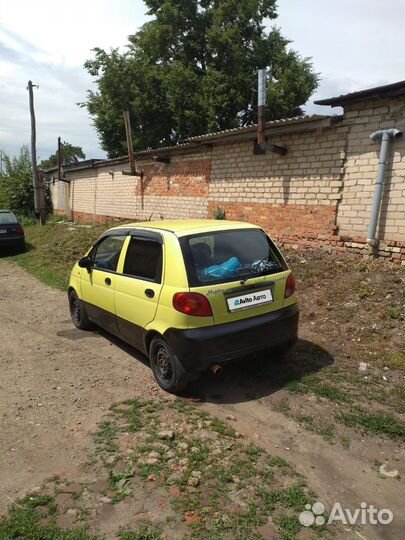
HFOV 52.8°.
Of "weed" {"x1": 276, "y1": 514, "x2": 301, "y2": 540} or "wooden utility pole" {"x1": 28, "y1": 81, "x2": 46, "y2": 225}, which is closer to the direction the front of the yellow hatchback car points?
the wooden utility pole

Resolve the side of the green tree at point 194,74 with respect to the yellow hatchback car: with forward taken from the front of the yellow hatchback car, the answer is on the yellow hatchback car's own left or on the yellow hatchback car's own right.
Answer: on the yellow hatchback car's own right

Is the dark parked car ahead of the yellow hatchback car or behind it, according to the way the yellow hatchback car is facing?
ahead

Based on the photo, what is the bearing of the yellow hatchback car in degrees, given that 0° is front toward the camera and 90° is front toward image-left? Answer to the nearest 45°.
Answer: approximately 135°

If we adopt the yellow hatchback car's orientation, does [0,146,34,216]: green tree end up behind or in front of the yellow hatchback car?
in front

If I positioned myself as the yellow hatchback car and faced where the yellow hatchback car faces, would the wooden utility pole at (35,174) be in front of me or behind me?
in front

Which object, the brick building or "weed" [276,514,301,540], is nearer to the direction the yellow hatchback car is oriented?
the brick building

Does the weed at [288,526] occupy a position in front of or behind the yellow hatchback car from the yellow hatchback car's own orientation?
behind

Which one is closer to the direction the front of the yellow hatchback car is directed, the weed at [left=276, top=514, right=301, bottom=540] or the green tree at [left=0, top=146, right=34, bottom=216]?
the green tree
